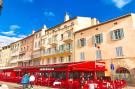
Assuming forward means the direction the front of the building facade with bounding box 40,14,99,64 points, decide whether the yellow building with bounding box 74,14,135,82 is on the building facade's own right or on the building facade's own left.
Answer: on the building facade's own left

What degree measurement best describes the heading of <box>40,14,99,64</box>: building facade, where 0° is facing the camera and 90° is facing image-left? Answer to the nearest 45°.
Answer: approximately 45°

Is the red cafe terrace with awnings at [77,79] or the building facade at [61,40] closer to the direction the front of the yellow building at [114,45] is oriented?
the red cafe terrace with awnings

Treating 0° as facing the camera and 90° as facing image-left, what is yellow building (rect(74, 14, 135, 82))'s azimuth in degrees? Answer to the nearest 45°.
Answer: approximately 45°

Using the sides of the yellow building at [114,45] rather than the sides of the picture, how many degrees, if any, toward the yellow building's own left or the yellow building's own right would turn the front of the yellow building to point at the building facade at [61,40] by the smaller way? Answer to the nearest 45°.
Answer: approximately 90° to the yellow building's own right
